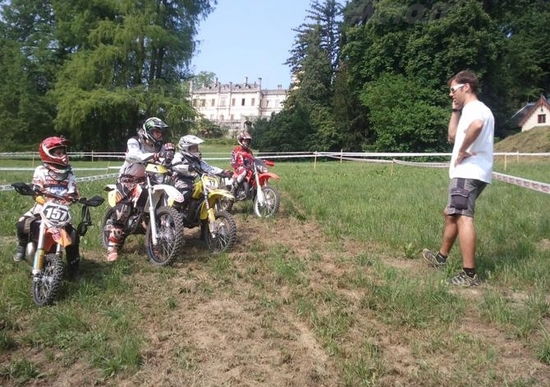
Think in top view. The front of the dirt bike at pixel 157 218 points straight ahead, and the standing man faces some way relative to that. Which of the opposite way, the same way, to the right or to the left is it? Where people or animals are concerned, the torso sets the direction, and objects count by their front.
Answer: the opposite way

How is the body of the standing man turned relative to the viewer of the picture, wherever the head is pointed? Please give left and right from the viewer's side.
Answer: facing to the left of the viewer

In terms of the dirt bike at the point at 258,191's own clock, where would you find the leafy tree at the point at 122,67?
The leafy tree is roughly at 7 o'clock from the dirt bike.

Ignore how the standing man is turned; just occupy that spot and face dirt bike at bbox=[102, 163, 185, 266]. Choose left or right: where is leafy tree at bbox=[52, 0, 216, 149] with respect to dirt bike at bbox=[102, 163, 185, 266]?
right

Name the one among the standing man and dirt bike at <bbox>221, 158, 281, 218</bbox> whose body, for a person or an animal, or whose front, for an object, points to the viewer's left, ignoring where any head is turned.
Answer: the standing man

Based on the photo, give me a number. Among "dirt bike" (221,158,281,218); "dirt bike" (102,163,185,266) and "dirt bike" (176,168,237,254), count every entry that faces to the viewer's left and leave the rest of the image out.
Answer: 0

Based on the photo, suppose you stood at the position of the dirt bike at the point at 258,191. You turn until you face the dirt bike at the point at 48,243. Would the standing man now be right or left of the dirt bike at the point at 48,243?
left

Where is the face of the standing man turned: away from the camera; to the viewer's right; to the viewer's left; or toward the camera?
to the viewer's left

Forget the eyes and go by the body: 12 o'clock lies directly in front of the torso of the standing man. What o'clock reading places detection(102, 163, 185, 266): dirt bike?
The dirt bike is roughly at 12 o'clock from the standing man.

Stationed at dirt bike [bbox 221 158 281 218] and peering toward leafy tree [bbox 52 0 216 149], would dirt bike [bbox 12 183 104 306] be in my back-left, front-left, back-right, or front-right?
back-left

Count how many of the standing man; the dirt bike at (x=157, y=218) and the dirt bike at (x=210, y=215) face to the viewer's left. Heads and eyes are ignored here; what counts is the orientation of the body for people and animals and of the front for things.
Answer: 1

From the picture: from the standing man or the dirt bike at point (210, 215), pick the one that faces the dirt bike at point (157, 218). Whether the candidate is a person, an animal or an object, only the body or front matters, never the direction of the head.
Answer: the standing man

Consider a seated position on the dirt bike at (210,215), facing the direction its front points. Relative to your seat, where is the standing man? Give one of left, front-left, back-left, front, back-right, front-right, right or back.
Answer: front
